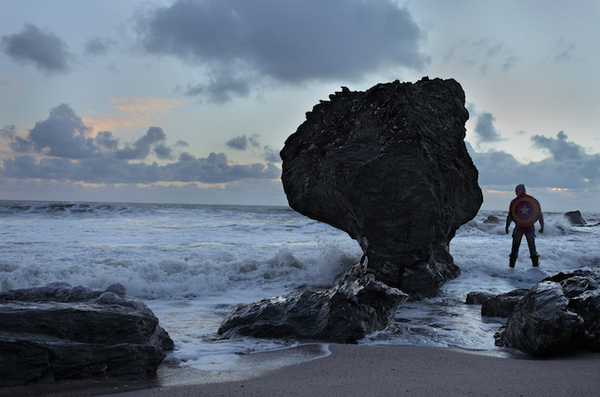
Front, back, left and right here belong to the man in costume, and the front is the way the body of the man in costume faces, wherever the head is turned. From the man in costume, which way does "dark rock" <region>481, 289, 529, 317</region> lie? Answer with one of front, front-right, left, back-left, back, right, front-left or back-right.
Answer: back

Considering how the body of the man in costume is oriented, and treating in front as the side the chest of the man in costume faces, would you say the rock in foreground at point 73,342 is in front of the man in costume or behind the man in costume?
behind

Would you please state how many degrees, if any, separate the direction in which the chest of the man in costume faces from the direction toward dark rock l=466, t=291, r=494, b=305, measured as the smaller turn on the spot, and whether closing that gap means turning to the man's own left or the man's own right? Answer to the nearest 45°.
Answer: approximately 180°

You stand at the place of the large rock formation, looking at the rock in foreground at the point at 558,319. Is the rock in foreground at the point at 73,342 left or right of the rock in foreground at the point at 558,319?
right

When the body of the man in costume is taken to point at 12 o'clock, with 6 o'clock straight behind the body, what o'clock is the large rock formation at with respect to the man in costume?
The large rock formation is roughly at 7 o'clock from the man in costume.

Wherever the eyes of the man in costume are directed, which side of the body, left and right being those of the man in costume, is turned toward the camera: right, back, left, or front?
back

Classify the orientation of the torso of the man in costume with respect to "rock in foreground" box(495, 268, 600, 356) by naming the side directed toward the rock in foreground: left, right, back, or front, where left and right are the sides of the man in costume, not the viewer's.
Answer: back

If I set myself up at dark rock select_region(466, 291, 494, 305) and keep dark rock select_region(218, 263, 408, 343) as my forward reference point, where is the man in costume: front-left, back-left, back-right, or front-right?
back-right
